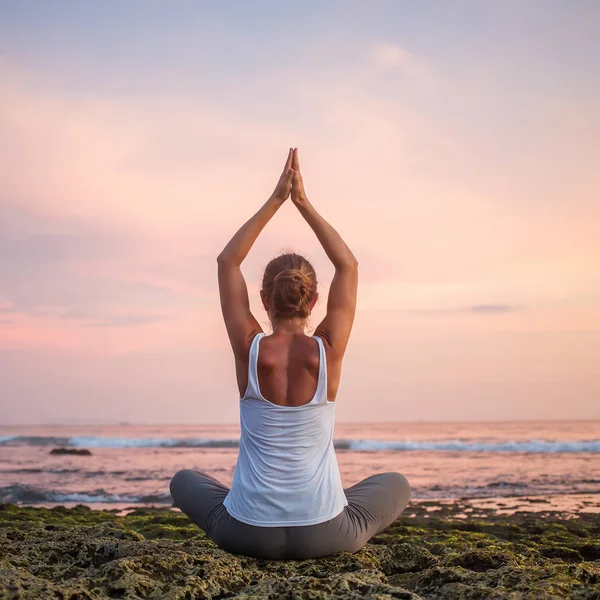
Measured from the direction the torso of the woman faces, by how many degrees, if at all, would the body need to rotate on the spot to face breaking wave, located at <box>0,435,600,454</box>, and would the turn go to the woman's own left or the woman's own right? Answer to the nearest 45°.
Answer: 0° — they already face it

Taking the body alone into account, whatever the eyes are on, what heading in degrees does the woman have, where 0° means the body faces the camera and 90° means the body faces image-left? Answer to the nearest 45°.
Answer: approximately 180°

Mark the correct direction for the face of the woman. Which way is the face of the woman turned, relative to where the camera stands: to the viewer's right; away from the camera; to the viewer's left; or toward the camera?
away from the camera

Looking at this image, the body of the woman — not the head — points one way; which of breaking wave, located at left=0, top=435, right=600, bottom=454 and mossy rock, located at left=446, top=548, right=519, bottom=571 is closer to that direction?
the breaking wave

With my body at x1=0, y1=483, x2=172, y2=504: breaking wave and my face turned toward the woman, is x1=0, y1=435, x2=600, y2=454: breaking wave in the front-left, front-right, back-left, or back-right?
back-left

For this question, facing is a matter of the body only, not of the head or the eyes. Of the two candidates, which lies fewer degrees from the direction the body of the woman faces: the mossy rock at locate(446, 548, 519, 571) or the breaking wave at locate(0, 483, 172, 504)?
the breaking wave

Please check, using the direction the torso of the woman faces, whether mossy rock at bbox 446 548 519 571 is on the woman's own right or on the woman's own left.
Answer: on the woman's own right
